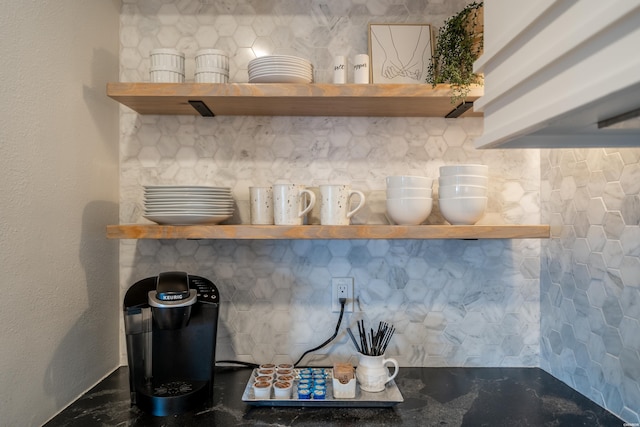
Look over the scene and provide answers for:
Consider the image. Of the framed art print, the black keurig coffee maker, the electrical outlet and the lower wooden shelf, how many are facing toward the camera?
4

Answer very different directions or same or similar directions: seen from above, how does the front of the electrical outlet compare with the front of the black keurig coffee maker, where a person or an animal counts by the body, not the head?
same or similar directions

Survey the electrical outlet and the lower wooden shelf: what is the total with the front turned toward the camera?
2

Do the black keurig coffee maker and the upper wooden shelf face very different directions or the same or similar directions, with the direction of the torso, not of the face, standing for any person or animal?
same or similar directions

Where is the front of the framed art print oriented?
toward the camera

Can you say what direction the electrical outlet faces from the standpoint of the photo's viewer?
facing the viewer
